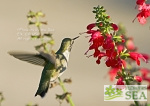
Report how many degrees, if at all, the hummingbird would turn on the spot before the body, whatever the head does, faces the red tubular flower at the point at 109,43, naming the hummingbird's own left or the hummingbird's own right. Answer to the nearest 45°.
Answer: approximately 45° to the hummingbird's own right

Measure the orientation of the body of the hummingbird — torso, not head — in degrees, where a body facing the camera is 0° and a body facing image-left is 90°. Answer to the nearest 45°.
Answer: approximately 270°

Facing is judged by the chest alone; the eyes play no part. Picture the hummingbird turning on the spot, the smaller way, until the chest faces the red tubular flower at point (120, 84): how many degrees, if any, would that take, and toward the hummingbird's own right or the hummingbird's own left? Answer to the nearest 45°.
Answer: approximately 45° to the hummingbird's own right

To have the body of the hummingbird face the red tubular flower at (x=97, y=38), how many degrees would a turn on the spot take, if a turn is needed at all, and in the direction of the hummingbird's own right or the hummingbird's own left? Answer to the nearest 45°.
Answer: approximately 45° to the hummingbird's own right
